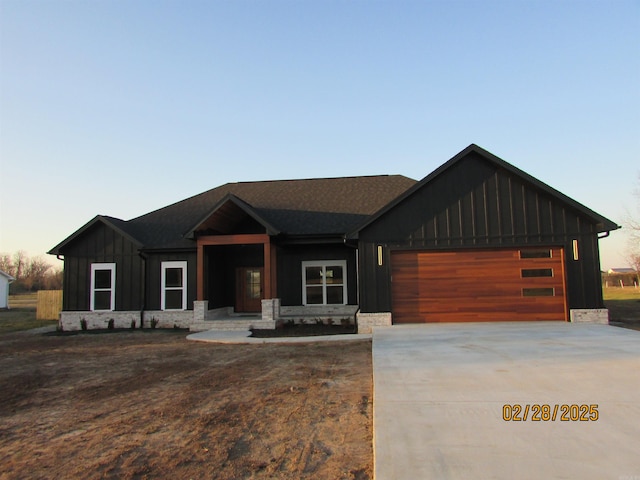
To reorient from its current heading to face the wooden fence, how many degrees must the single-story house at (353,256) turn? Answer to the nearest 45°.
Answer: approximately 135° to its right

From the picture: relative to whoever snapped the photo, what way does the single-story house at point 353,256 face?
facing the viewer

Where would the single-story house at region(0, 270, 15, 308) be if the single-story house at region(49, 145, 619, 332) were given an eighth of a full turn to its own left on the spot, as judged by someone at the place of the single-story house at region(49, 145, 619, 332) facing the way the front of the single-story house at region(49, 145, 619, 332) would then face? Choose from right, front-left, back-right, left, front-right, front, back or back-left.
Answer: back
